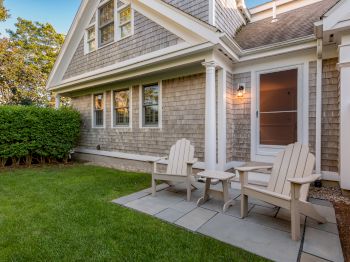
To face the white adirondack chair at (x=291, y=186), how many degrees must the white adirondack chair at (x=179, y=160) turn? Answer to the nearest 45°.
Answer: approximately 90° to its left

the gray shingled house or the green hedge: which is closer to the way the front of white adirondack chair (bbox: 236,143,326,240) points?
the green hedge

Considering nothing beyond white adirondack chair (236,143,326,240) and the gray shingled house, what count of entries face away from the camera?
0

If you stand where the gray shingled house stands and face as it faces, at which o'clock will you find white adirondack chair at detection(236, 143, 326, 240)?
The white adirondack chair is roughly at 10 o'clock from the gray shingled house.

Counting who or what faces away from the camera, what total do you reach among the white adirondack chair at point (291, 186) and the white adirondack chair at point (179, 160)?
0

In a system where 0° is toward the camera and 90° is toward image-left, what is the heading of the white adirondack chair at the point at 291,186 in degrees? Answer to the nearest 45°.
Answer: approximately 45°

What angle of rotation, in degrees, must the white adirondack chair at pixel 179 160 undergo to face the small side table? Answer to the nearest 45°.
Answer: approximately 90° to its left

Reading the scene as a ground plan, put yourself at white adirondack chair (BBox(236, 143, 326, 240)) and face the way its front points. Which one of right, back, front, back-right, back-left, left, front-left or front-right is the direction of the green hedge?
front-right

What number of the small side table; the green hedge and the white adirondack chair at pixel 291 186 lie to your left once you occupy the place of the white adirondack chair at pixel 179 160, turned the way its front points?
2

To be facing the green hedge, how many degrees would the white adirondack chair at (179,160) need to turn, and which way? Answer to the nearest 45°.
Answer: approximately 90° to its right

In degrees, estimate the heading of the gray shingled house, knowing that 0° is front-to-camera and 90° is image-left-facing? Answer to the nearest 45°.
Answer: approximately 45°

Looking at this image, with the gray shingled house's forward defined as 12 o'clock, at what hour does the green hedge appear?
The green hedge is roughly at 2 o'clock from the gray shingled house.
